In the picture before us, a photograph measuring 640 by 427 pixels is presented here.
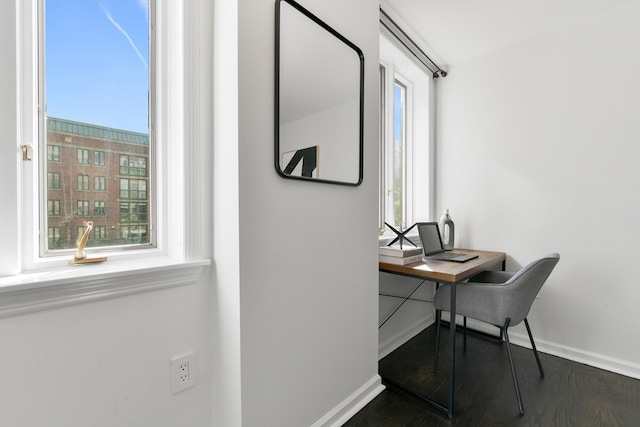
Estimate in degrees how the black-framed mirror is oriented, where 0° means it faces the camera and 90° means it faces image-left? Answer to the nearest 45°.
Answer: approximately 315°

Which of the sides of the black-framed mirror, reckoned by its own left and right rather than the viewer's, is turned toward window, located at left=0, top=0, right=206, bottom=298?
right

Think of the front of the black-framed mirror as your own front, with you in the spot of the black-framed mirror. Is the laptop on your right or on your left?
on your left

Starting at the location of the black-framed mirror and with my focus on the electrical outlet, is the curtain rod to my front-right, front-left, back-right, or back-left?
back-right

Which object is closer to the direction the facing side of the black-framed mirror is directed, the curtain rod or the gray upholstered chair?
the gray upholstered chair

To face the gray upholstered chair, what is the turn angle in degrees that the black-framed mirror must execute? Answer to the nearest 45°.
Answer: approximately 45° to its left

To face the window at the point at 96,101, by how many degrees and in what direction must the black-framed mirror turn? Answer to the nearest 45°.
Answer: approximately 135° to its right

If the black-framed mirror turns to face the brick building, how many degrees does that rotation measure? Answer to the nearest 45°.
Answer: approximately 135° to its right

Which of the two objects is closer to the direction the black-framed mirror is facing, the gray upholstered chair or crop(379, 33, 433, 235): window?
the gray upholstered chair

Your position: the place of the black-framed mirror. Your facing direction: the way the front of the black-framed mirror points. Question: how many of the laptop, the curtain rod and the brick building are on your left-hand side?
2

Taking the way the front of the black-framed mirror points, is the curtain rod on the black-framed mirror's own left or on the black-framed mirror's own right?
on the black-framed mirror's own left
